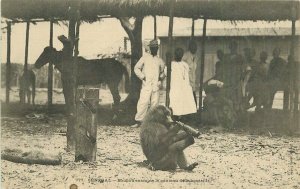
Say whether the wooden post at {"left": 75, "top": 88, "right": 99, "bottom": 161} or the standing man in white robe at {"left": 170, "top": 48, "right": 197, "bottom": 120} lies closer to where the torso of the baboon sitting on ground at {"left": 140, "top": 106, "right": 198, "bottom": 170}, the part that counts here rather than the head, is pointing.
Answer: the standing man in white robe

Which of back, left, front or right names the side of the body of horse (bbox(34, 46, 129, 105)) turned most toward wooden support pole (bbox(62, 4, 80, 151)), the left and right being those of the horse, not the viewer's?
left

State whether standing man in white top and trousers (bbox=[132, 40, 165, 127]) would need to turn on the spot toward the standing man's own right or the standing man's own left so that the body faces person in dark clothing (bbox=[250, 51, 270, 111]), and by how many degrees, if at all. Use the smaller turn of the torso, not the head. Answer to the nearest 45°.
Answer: approximately 135° to the standing man's own left

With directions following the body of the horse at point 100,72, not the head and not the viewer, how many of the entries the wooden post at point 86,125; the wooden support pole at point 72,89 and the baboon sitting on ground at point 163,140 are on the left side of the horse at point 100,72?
3

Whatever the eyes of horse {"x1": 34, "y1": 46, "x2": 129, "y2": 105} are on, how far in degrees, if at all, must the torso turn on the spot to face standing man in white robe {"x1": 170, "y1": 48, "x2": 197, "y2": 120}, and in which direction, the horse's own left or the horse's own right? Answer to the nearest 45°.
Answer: approximately 135° to the horse's own left

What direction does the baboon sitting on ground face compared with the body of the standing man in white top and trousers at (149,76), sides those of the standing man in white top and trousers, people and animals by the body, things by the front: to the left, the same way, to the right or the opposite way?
to the left

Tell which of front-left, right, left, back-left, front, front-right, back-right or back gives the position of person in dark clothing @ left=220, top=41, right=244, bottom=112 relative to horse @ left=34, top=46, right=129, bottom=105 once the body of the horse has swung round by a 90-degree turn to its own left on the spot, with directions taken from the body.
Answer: front-left

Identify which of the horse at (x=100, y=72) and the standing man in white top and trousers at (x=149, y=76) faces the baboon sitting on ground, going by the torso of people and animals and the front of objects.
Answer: the standing man in white top and trousers

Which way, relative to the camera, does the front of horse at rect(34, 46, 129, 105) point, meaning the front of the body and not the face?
to the viewer's left

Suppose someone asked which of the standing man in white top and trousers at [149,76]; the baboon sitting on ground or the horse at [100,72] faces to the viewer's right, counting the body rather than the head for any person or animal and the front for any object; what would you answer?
the baboon sitting on ground

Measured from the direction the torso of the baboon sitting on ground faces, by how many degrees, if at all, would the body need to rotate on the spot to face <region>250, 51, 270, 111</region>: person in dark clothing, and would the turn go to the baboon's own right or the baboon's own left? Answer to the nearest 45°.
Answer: approximately 45° to the baboon's own left

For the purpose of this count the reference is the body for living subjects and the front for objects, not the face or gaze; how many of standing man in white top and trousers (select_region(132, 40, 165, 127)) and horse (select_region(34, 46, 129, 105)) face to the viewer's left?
1

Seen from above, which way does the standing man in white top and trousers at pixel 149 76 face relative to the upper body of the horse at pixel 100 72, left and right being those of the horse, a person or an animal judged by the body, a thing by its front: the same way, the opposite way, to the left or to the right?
to the left

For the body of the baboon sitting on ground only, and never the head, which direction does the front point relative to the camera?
to the viewer's right
